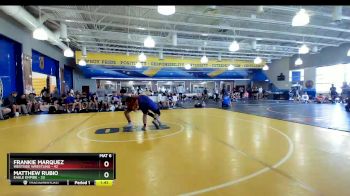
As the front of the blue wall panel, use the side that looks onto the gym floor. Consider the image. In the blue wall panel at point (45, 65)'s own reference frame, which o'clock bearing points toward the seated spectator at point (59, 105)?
The seated spectator is roughly at 1 o'clock from the blue wall panel.

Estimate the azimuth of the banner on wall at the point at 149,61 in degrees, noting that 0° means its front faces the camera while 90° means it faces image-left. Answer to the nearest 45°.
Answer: approximately 0°

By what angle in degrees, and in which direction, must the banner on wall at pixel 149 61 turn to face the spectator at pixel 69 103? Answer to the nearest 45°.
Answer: approximately 45° to its right

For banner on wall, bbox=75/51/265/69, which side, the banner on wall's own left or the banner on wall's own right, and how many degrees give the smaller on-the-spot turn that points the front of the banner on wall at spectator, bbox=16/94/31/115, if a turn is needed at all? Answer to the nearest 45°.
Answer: approximately 45° to the banner on wall's own right

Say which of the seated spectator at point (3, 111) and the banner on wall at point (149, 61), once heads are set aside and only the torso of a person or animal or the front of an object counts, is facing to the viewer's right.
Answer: the seated spectator

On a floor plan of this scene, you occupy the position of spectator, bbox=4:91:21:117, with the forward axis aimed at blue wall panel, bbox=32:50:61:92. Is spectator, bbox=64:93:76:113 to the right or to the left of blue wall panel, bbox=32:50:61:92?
right

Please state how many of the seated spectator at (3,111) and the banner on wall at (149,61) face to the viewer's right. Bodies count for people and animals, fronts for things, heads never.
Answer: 1

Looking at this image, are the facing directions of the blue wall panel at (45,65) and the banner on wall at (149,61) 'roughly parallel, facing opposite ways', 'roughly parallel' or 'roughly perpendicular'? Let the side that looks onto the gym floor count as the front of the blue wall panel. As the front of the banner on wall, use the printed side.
roughly perpendicular

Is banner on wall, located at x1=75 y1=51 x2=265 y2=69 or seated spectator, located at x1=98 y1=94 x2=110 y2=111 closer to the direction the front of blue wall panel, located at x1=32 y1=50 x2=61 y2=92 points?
the seated spectator

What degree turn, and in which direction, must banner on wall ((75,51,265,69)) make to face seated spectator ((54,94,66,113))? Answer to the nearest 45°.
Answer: approximately 45° to its right

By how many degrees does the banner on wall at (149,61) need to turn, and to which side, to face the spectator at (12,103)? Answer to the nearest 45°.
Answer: approximately 45° to its right

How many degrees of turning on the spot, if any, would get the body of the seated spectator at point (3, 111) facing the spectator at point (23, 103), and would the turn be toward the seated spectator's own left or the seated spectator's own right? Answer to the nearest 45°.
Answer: approximately 45° to the seated spectator's own left

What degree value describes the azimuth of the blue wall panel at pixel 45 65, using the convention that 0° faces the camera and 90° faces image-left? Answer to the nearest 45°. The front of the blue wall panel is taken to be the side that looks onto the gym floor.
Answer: approximately 315°

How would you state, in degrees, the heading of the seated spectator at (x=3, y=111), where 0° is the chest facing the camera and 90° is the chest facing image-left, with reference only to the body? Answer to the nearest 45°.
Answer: approximately 270°
